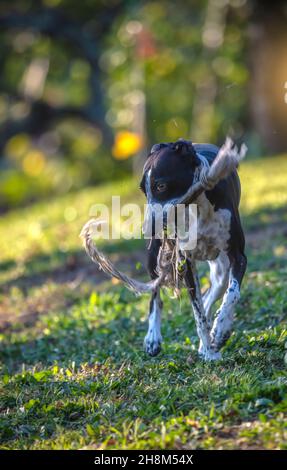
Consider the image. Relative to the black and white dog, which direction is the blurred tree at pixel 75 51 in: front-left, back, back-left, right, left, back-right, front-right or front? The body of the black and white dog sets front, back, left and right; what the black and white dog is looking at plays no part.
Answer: back-right

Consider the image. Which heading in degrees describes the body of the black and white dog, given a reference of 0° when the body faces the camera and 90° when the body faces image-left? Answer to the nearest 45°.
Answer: approximately 45°
